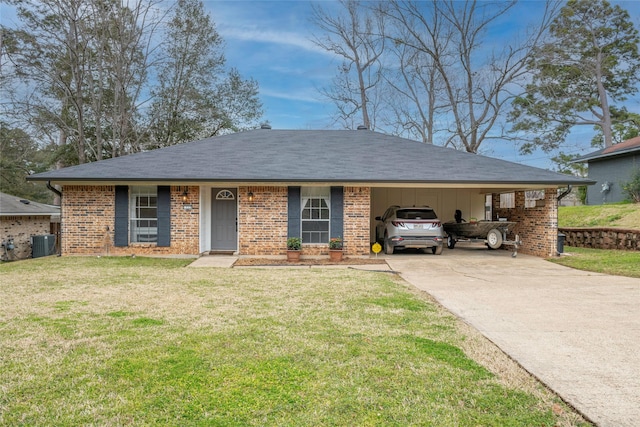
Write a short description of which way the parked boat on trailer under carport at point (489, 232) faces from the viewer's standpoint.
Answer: facing the viewer and to the right of the viewer

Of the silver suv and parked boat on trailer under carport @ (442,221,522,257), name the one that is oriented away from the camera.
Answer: the silver suv

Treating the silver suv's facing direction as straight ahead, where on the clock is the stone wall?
The stone wall is roughly at 2 o'clock from the silver suv.

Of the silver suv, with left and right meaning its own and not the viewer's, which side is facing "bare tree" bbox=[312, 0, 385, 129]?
front

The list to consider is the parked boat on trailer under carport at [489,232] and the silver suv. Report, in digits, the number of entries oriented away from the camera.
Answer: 1

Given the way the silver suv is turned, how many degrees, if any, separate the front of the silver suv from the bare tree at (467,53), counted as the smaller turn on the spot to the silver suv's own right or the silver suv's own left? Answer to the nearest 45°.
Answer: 0° — it already faces it

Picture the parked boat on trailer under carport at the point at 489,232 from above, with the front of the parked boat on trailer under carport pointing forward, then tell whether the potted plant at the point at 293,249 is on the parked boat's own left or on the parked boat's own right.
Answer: on the parked boat's own right

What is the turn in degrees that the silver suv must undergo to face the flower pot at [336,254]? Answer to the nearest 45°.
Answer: approximately 135° to its left

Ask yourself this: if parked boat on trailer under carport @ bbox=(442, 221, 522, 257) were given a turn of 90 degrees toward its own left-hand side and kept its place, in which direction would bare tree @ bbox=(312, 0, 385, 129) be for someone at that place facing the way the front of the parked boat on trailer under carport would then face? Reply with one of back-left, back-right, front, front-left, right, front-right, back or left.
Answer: left

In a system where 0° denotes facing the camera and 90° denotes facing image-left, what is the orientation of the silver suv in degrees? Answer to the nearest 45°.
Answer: approximately 180°

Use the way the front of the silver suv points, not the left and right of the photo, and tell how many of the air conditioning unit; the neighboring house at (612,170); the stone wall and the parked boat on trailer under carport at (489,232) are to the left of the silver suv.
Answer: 1

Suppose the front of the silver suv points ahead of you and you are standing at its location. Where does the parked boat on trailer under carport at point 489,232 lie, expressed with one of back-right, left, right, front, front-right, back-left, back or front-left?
front-right

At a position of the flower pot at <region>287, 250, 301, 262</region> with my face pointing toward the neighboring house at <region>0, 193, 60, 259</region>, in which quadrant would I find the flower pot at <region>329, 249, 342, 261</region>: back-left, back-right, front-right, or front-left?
back-right

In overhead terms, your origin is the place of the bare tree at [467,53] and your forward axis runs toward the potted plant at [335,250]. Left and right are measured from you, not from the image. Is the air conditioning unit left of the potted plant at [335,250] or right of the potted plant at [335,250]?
right

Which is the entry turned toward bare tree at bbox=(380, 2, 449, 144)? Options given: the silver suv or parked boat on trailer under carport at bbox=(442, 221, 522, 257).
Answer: the silver suv
